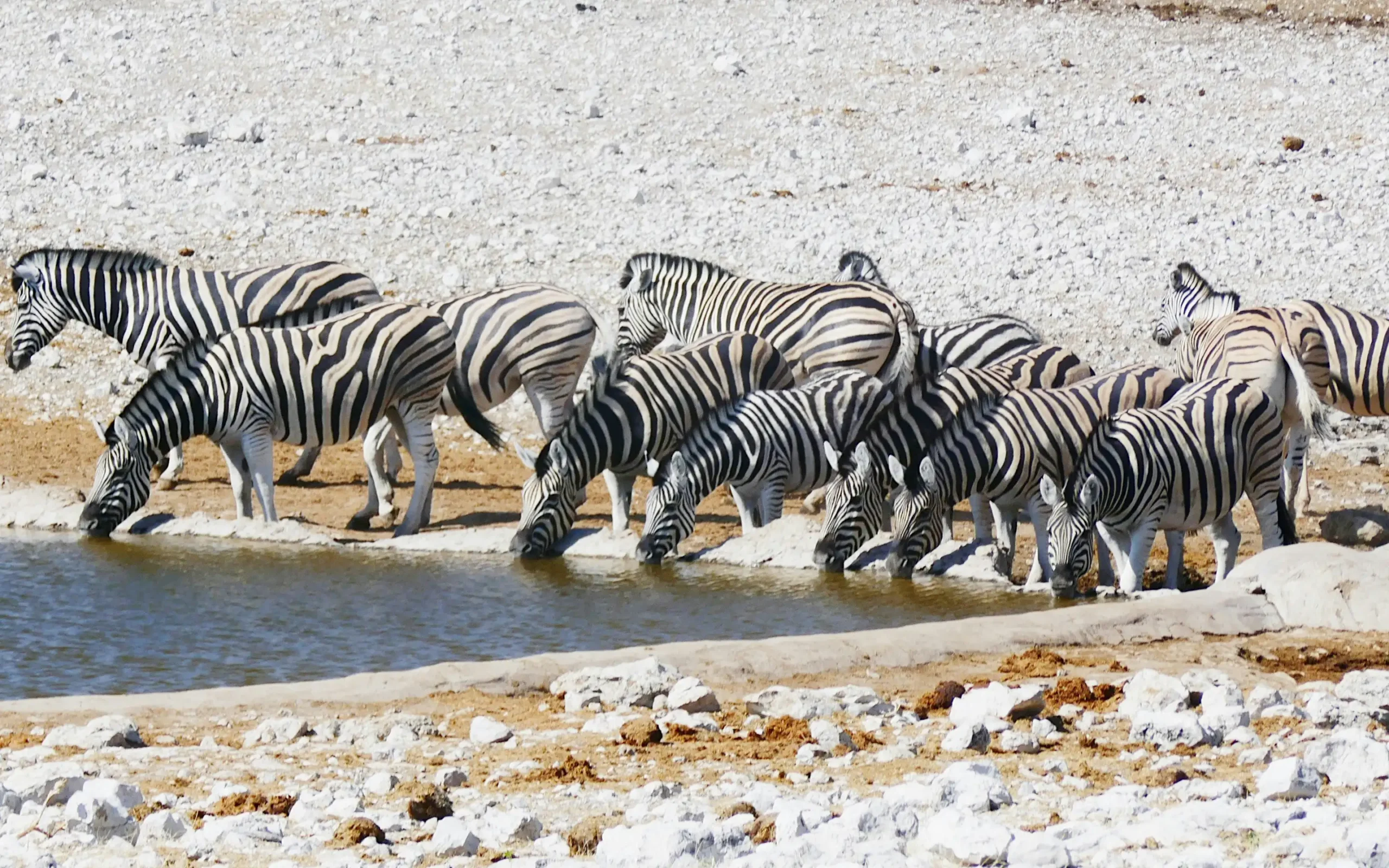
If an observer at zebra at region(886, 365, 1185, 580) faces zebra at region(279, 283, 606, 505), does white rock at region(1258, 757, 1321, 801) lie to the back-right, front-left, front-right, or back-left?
back-left

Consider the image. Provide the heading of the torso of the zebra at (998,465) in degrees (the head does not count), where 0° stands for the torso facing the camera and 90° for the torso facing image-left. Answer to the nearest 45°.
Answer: approximately 45°

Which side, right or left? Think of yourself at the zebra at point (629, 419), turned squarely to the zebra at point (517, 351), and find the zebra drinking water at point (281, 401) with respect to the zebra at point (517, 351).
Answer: left

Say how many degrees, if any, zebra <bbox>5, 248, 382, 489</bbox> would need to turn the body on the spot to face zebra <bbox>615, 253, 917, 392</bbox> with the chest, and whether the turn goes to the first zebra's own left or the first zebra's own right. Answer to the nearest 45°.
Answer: approximately 180°

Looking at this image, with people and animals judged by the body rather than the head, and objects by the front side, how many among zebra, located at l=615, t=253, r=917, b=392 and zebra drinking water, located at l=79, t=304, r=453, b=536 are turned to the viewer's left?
2

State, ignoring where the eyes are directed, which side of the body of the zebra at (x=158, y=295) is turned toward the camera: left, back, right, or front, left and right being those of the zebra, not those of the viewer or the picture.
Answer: left

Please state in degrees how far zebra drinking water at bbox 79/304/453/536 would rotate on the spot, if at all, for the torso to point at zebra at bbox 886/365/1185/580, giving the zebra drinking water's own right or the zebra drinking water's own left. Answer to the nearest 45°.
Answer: approximately 135° to the zebra drinking water's own left

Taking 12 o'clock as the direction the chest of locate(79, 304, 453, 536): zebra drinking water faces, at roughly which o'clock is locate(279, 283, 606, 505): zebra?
The zebra is roughly at 5 o'clock from the zebra drinking water.

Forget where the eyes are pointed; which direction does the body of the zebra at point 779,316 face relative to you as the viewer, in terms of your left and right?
facing to the left of the viewer

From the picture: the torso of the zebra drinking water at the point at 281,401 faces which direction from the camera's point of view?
to the viewer's left

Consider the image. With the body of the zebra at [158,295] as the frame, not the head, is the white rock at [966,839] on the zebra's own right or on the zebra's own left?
on the zebra's own left
